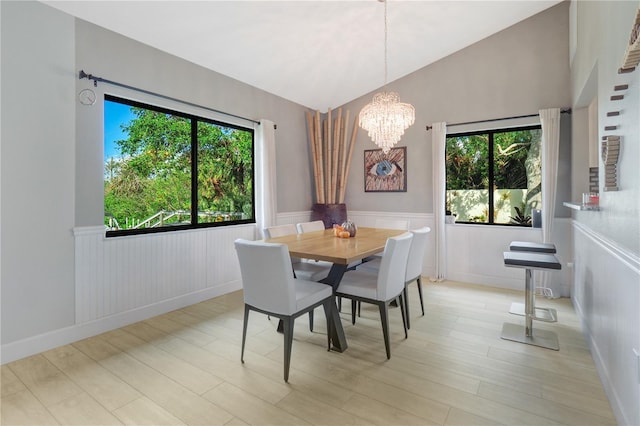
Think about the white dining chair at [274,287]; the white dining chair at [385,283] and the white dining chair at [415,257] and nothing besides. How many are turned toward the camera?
0

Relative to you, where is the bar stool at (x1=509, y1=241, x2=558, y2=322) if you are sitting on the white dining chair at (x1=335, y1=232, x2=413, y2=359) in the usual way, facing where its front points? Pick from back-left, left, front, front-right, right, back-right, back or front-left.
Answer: right

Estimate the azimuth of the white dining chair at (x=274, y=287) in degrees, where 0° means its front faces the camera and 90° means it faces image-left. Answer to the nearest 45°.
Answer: approximately 225°

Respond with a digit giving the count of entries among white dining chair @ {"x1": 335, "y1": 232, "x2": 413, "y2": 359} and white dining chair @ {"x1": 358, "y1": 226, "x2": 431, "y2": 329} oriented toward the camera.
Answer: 0

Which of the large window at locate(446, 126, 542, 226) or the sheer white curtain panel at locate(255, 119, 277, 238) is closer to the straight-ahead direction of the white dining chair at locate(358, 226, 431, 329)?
the sheer white curtain panel

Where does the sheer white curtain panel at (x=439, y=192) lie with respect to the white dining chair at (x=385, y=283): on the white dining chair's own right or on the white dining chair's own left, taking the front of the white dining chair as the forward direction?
on the white dining chair's own right

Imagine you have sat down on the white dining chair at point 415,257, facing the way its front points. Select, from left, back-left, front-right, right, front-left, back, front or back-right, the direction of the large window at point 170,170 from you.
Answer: front-left

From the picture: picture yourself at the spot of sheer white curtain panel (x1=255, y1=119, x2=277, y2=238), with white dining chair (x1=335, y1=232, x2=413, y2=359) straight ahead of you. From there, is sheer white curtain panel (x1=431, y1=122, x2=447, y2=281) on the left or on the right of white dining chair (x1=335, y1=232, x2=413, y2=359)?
left

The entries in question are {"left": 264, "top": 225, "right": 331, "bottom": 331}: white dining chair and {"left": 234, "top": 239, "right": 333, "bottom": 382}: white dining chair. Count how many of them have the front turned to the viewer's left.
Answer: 0

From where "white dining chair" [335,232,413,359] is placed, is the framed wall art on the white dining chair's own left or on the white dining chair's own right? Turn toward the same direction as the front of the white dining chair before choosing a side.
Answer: on the white dining chair's own right

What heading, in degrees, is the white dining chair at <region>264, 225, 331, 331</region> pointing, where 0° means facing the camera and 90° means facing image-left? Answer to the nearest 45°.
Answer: approximately 315°

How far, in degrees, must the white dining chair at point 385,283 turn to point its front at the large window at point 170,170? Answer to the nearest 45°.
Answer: approximately 45° to its left

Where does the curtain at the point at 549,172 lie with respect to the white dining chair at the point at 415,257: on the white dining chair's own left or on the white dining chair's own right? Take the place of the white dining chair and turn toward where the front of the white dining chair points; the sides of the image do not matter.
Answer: on the white dining chair's own right

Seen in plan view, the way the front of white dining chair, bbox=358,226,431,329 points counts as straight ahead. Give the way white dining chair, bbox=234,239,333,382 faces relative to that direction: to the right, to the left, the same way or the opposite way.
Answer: to the right
